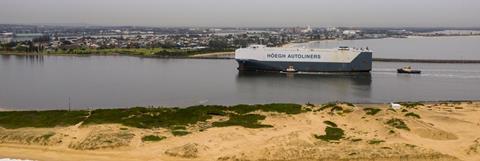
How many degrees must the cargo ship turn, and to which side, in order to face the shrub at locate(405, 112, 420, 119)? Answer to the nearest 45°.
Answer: approximately 90° to its left

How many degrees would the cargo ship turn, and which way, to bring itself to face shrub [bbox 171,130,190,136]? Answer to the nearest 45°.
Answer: approximately 90° to its left

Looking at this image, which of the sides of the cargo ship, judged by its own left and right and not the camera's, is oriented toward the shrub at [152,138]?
left

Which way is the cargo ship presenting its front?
to the viewer's left

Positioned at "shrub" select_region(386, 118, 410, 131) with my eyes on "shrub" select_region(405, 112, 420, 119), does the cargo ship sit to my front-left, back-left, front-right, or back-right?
front-left

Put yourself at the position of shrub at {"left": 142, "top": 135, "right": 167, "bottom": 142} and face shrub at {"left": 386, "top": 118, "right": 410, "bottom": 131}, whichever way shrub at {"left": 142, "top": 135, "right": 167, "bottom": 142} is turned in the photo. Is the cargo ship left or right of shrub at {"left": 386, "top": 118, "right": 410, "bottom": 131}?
left

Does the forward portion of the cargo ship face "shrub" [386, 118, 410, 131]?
no

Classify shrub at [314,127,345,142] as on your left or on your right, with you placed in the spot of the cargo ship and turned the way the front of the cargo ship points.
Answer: on your left

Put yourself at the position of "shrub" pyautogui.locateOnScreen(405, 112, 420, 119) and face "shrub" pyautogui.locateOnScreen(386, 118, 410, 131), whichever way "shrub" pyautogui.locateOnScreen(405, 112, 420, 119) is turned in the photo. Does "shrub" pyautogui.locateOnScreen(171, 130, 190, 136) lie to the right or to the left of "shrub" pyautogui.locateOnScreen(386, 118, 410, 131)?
right

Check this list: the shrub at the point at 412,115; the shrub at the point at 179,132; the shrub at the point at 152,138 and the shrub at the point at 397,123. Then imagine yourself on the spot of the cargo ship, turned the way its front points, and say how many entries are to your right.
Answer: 0
